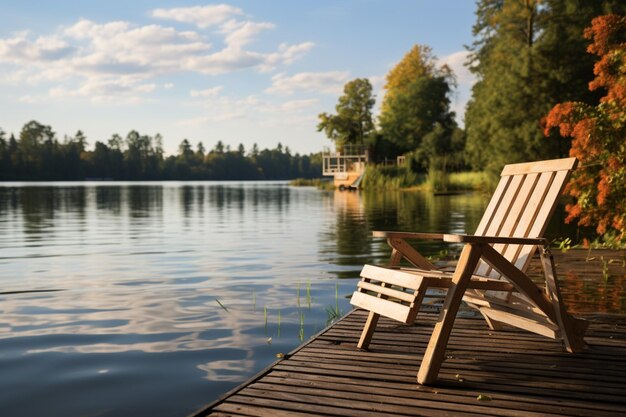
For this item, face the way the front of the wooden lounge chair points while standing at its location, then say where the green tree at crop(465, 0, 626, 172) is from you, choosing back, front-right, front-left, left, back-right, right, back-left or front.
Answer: back-right

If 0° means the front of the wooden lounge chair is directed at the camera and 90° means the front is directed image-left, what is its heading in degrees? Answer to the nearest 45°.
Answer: approximately 45°

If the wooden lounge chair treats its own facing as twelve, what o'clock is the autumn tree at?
The autumn tree is roughly at 5 o'clock from the wooden lounge chair.
